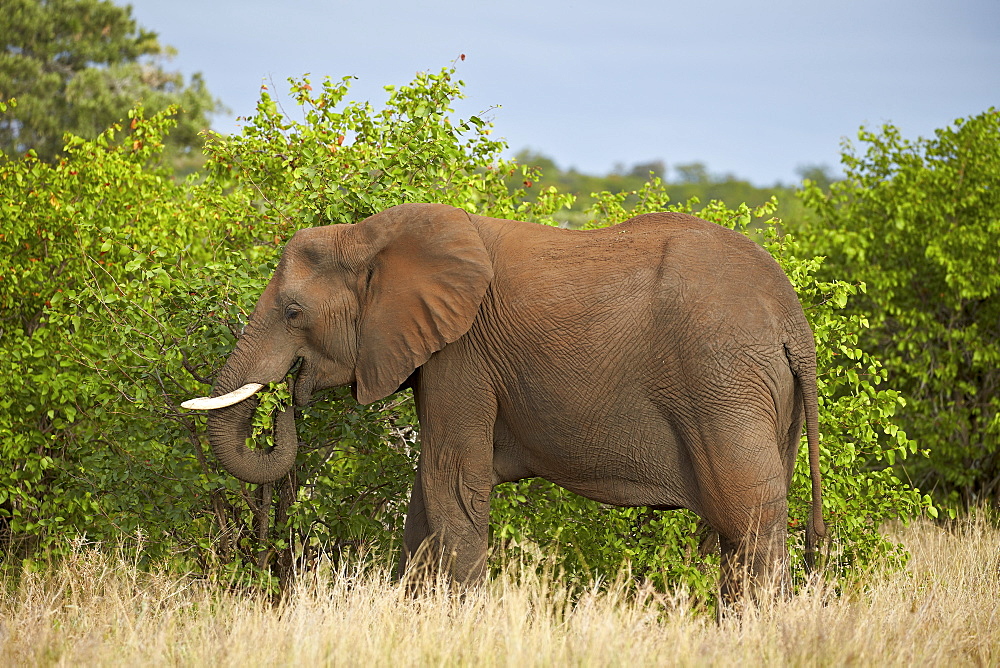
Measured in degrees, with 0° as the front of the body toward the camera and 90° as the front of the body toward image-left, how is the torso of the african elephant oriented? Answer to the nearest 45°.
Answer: approximately 90°
